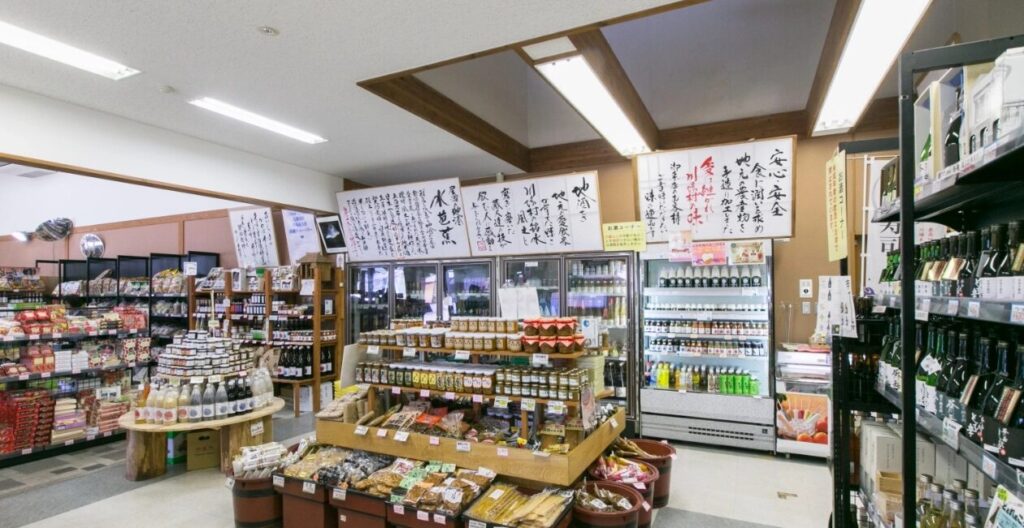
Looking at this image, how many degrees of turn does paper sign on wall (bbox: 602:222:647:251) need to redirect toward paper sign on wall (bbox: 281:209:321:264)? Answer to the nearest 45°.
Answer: approximately 90° to its right

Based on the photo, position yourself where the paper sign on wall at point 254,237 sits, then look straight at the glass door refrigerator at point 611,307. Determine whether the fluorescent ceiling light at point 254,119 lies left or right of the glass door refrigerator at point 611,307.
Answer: right

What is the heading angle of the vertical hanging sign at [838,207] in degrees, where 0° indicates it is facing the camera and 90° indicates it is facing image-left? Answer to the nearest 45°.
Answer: approximately 45°

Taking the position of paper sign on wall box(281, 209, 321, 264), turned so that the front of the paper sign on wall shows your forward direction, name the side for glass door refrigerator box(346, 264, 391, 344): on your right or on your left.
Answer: on your left

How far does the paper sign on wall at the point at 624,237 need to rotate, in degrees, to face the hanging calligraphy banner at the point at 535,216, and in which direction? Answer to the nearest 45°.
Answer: approximately 90° to its right

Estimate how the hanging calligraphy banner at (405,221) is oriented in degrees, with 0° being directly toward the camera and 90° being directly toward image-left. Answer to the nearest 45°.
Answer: approximately 0°

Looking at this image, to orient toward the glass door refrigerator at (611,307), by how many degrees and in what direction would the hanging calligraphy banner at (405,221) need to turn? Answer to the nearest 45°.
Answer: approximately 45° to its left

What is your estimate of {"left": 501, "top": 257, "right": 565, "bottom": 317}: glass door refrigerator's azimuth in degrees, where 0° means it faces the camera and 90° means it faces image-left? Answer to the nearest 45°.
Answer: approximately 0°
